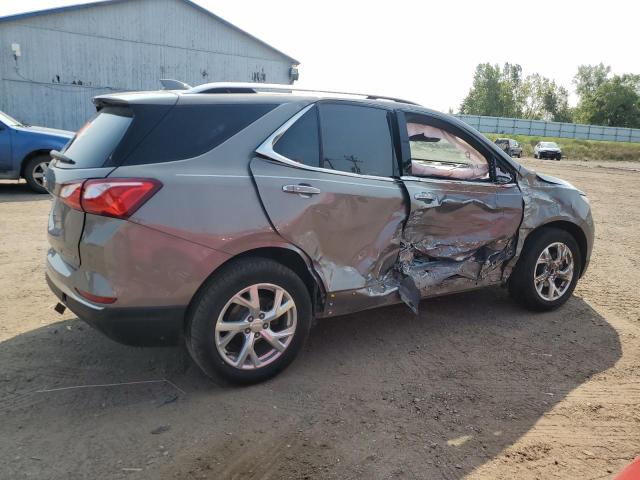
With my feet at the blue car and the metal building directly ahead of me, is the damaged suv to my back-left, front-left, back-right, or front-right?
back-right

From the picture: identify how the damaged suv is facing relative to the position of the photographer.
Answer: facing away from the viewer and to the right of the viewer

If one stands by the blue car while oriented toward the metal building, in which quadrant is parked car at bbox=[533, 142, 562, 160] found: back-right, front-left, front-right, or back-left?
front-right

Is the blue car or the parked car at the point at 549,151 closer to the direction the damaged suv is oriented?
the parked car

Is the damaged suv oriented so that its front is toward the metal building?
no

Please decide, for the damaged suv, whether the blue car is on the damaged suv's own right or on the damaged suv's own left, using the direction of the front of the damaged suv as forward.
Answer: on the damaged suv's own left

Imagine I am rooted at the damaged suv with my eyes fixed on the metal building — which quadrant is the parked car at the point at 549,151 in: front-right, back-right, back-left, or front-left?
front-right

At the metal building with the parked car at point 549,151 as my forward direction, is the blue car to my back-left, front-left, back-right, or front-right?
back-right

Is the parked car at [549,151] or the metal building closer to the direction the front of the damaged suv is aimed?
the parked car

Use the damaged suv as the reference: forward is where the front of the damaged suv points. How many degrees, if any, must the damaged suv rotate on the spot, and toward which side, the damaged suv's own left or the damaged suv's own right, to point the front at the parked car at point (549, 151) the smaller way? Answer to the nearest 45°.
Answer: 0° — it already faces it
